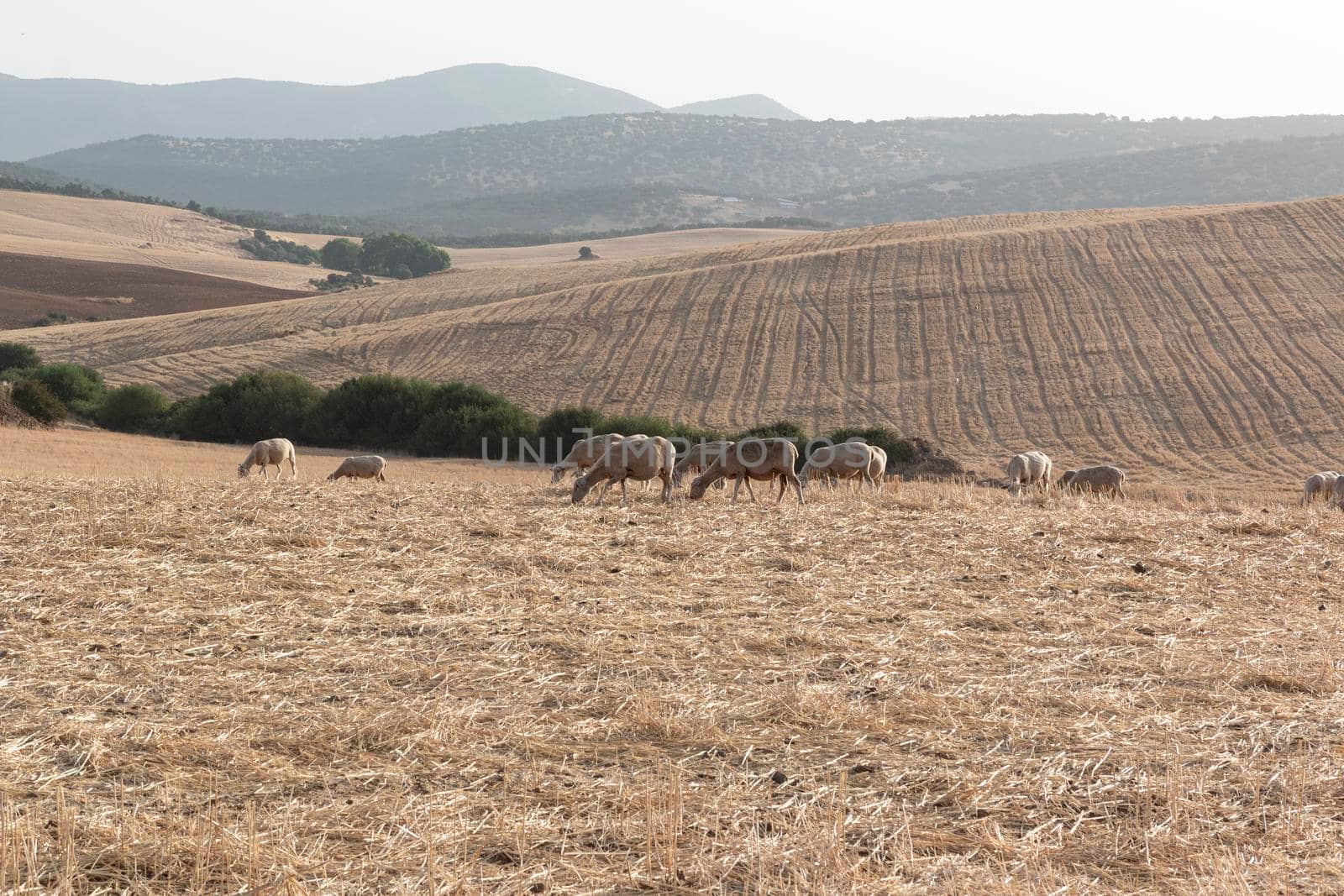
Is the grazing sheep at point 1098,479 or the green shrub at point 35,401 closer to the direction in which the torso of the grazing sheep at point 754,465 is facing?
the green shrub

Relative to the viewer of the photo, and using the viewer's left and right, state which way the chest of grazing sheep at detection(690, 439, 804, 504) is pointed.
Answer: facing to the left of the viewer

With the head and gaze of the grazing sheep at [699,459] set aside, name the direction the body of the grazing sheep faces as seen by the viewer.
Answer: to the viewer's left

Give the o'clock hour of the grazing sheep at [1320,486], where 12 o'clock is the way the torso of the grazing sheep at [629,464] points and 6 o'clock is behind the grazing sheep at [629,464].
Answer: the grazing sheep at [1320,486] is roughly at 5 o'clock from the grazing sheep at [629,464].

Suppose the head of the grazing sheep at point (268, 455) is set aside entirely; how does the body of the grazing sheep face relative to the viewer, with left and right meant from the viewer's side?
facing to the left of the viewer

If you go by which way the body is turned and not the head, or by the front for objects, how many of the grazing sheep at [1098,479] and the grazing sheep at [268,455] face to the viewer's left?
2

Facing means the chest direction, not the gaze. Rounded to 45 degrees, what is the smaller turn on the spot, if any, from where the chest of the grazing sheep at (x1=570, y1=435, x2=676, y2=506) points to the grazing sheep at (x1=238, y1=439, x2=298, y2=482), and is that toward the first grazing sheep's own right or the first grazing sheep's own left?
approximately 45° to the first grazing sheep's own right

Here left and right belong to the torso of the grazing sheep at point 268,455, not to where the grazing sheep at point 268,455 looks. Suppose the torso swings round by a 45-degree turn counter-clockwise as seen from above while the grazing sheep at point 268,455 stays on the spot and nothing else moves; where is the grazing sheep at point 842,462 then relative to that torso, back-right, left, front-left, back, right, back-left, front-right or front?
left

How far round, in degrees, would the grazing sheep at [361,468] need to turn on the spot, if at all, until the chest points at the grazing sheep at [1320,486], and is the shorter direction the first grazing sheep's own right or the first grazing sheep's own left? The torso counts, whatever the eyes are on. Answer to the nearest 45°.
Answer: approximately 180°

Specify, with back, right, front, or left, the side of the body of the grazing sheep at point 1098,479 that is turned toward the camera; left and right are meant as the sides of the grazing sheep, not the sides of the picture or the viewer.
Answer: left

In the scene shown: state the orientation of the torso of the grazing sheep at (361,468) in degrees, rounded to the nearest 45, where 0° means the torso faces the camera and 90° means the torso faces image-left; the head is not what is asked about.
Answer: approximately 90°

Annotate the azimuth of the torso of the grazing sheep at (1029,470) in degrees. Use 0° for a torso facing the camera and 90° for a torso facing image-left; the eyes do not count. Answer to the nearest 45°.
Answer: approximately 45°
